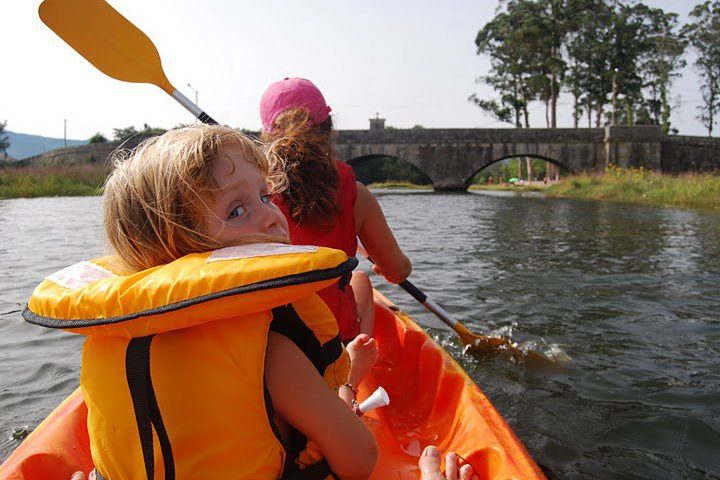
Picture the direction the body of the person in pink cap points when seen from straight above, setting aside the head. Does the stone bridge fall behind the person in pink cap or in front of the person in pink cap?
in front

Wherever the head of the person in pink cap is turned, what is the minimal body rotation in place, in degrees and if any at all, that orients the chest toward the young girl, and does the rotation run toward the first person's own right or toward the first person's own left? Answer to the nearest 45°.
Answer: approximately 180°

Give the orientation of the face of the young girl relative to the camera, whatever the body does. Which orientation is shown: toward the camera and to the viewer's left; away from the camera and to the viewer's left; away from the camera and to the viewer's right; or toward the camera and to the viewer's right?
toward the camera and to the viewer's right

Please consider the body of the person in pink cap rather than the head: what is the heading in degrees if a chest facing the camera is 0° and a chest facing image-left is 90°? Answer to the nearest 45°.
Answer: approximately 180°
